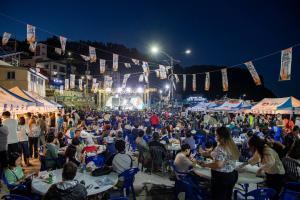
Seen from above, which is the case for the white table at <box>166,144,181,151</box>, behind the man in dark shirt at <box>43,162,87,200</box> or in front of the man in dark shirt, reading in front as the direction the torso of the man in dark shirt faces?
in front

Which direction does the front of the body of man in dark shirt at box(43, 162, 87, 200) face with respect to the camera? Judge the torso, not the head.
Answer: away from the camera

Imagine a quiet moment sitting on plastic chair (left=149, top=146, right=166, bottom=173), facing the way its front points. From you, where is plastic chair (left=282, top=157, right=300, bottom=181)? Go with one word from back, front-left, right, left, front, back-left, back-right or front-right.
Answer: back-right

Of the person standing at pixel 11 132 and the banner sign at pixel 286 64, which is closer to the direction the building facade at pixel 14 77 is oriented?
the banner sign

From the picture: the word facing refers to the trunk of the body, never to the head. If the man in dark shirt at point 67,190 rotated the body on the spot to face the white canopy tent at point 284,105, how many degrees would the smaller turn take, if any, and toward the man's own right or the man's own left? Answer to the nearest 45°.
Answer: approximately 45° to the man's own right

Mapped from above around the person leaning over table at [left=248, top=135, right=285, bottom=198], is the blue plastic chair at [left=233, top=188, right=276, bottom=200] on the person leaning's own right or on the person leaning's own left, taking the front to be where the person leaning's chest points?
on the person leaning's own left

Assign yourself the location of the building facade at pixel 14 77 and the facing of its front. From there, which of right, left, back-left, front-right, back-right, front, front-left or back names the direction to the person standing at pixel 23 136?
front-right

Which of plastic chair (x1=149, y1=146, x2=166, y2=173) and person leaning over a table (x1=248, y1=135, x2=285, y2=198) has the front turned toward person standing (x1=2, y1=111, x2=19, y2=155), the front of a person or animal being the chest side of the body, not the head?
person leaning over a table (x1=248, y1=135, x2=285, y2=198)

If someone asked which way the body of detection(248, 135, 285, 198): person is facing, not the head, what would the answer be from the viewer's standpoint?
to the viewer's left

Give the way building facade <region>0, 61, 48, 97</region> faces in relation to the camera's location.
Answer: facing the viewer and to the right of the viewer

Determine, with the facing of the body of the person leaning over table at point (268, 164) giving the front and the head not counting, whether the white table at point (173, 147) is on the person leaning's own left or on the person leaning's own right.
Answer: on the person leaning's own right

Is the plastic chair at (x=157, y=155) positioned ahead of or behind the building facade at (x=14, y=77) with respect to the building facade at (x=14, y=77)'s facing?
ahead

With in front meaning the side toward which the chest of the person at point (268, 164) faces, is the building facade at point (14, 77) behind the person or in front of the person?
in front

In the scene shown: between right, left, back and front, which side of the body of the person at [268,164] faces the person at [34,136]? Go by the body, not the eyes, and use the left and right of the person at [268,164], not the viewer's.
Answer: front

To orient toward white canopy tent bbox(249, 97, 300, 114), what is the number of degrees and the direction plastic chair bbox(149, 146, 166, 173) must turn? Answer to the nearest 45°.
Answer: approximately 45° to its right

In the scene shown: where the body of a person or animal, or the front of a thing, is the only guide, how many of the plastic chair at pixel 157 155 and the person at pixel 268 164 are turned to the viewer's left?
1
